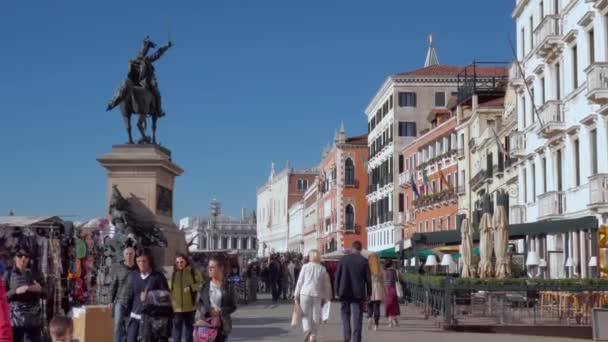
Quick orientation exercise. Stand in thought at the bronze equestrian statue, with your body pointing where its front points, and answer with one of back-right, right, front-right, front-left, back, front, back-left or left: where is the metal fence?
back-right

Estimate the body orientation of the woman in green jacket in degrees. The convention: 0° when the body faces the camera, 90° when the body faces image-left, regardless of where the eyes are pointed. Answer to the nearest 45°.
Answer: approximately 0°

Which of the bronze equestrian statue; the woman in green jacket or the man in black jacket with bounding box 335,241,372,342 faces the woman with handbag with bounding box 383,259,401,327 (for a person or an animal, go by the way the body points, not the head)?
the man in black jacket

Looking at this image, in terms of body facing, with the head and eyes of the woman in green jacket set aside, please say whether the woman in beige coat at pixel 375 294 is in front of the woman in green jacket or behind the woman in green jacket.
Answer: behind

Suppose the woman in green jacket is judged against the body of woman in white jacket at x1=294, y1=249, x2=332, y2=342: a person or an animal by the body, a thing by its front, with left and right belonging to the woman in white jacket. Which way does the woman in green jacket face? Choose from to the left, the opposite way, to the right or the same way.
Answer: the opposite way

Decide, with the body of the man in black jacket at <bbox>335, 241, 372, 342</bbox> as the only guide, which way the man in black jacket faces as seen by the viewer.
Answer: away from the camera

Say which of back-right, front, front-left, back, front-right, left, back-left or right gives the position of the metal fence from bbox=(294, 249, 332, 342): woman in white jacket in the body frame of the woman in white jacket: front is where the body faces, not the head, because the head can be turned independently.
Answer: front-right

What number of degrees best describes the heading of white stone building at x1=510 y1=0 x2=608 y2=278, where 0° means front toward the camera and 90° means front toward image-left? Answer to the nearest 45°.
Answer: approximately 45°

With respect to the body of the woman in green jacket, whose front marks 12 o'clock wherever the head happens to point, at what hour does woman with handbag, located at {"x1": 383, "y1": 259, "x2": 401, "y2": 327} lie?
The woman with handbag is roughly at 7 o'clock from the woman in green jacket.

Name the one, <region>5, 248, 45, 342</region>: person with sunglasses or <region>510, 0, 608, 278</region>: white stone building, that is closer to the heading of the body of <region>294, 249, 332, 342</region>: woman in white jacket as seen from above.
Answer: the white stone building

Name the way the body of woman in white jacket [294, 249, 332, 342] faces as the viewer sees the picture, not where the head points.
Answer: away from the camera
